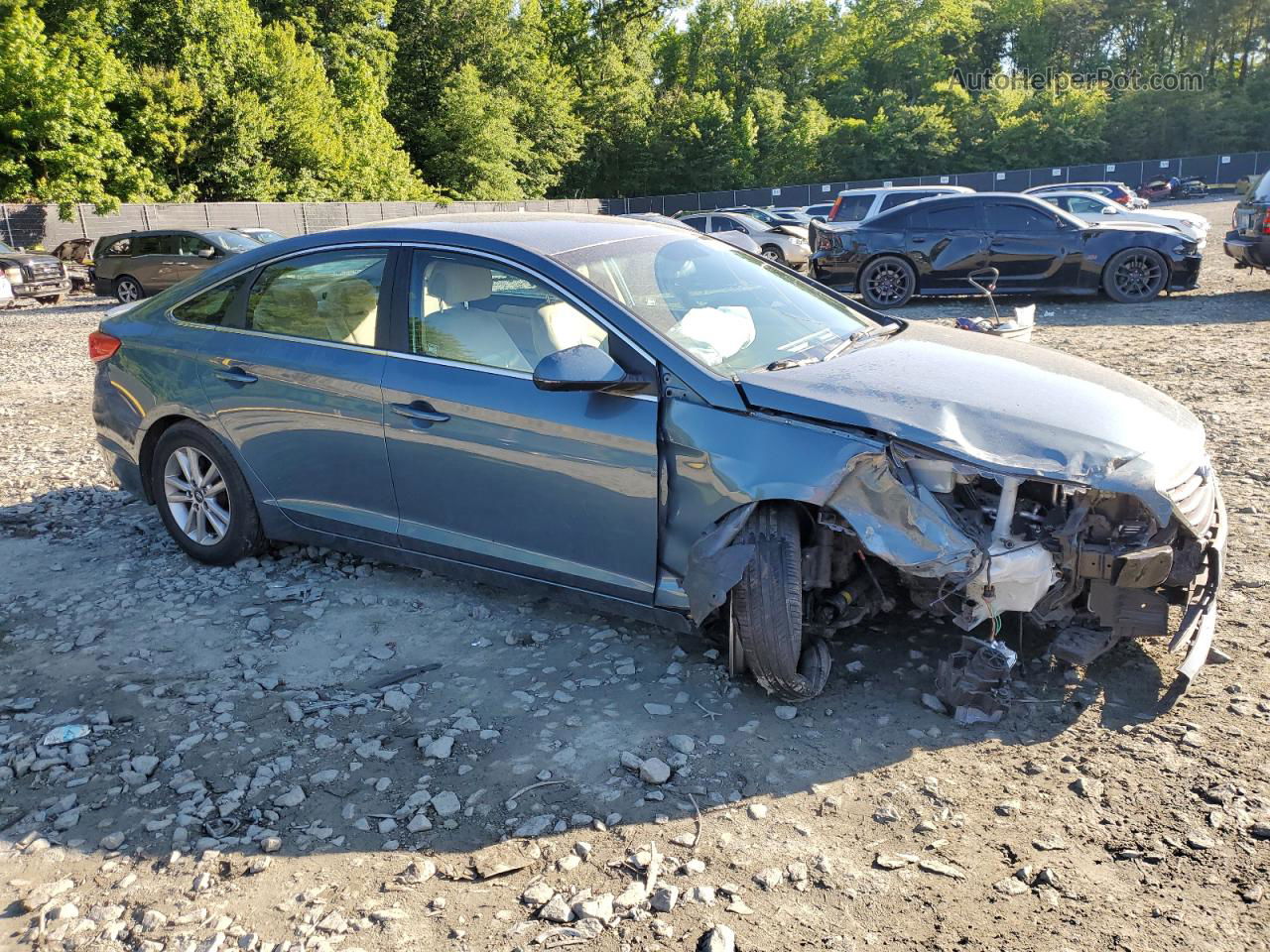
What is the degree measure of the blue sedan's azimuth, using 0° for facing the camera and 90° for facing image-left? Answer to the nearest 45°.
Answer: approximately 315°

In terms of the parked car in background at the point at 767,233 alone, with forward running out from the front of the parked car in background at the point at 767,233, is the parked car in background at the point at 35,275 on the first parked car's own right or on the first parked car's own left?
on the first parked car's own right

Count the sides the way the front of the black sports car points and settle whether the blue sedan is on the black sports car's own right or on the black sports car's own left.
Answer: on the black sports car's own right

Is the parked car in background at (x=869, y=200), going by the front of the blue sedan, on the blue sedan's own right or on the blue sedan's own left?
on the blue sedan's own left

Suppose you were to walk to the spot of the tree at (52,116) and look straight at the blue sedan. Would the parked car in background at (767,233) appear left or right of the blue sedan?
left

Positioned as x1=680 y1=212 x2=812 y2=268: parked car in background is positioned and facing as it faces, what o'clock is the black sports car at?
The black sports car is roughly at 1 o'clock from the parked car in background.

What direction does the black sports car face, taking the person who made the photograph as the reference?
facing to the right of the viewer

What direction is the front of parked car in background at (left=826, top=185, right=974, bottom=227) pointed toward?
to the viewer's right

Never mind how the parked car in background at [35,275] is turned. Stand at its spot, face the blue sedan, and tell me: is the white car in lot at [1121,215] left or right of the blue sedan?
left

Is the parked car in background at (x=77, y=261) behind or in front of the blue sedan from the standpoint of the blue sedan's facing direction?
behind

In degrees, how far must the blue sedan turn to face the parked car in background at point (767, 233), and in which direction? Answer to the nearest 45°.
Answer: approximately 135° to its left

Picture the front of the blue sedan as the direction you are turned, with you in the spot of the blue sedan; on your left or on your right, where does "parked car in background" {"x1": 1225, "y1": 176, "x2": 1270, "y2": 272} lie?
on your left
